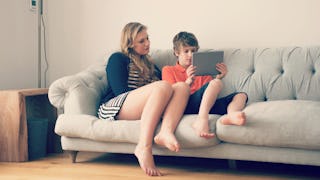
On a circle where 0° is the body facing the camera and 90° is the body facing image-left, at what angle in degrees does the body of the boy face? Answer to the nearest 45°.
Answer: approximately 315°

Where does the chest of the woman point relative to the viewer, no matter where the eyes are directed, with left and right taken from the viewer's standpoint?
facing the viewer and to the right of the viewer

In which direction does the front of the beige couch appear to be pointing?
toward the camera

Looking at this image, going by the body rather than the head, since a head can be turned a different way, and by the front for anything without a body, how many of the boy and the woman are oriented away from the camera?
0
